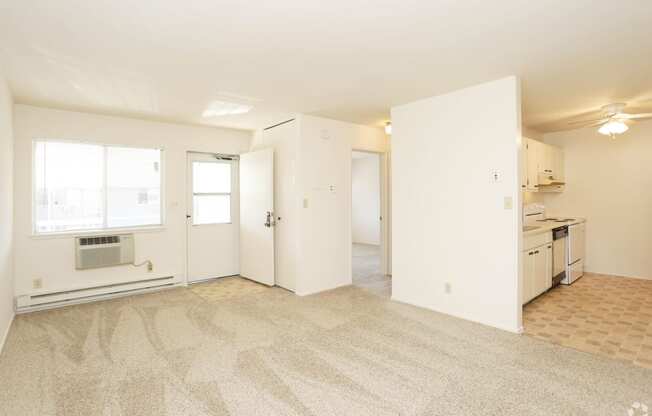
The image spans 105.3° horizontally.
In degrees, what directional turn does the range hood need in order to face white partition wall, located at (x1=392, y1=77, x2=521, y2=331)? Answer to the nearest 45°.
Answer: approximately 90° to its right

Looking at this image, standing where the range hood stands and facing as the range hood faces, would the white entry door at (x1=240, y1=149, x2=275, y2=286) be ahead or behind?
behind

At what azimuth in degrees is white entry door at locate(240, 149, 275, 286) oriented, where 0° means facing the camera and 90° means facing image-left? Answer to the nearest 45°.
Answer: approximately 45°

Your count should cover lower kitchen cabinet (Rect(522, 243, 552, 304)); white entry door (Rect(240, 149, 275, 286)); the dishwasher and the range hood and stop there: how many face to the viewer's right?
3

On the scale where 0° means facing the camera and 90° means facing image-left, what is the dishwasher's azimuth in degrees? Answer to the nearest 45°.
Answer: approximately 270°

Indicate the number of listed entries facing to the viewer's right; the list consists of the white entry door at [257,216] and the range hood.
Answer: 1
